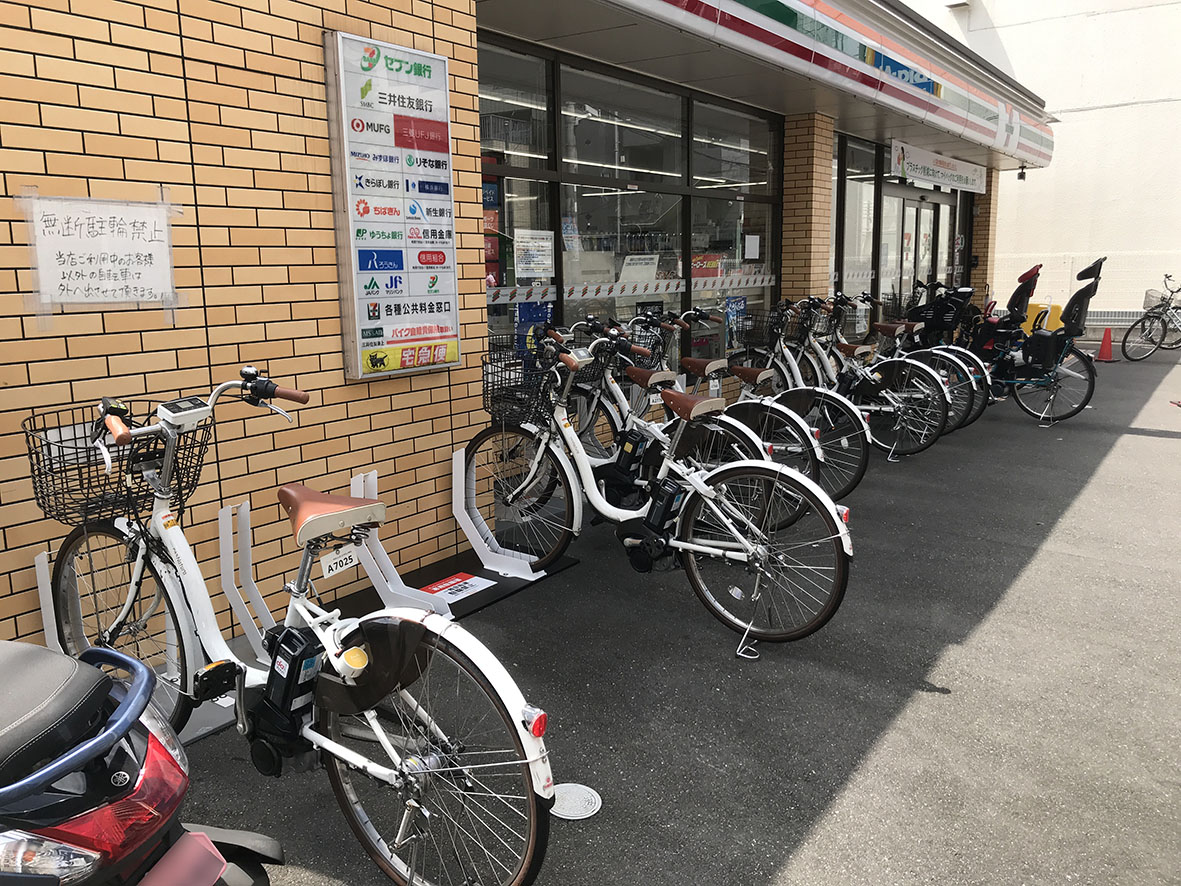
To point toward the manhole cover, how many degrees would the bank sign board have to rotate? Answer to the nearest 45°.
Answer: approximately 45° to its right

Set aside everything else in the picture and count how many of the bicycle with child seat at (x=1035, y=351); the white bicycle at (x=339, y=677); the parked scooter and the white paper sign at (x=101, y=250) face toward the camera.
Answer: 1

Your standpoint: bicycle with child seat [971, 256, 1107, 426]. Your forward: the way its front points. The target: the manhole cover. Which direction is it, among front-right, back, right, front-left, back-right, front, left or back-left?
left

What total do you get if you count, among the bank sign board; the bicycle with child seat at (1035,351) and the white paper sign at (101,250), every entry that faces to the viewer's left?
1

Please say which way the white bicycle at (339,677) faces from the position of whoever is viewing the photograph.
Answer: facing away from the viewer and to the left of the viewer

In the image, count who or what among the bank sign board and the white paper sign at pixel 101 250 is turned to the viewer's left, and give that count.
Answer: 0

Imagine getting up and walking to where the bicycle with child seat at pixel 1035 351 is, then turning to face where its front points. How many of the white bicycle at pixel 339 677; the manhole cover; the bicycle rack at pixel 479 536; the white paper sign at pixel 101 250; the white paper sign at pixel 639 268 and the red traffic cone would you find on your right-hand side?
1

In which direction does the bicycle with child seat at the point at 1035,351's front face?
to the viewer's left

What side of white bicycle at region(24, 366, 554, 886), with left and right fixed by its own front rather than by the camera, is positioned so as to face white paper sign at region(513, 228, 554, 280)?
right

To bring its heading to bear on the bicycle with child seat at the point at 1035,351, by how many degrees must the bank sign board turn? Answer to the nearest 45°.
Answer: approximately 90° to its left

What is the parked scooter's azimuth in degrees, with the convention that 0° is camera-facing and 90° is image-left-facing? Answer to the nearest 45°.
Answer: approximately 135°

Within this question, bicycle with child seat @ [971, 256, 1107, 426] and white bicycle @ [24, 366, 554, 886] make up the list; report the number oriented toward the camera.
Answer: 0

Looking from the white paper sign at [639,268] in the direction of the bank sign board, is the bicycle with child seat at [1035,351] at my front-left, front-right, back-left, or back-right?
back-left

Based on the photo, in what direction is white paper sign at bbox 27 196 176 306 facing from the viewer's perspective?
toward the camera

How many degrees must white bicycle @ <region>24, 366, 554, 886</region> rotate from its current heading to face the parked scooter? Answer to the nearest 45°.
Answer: approximately 90° to its left
